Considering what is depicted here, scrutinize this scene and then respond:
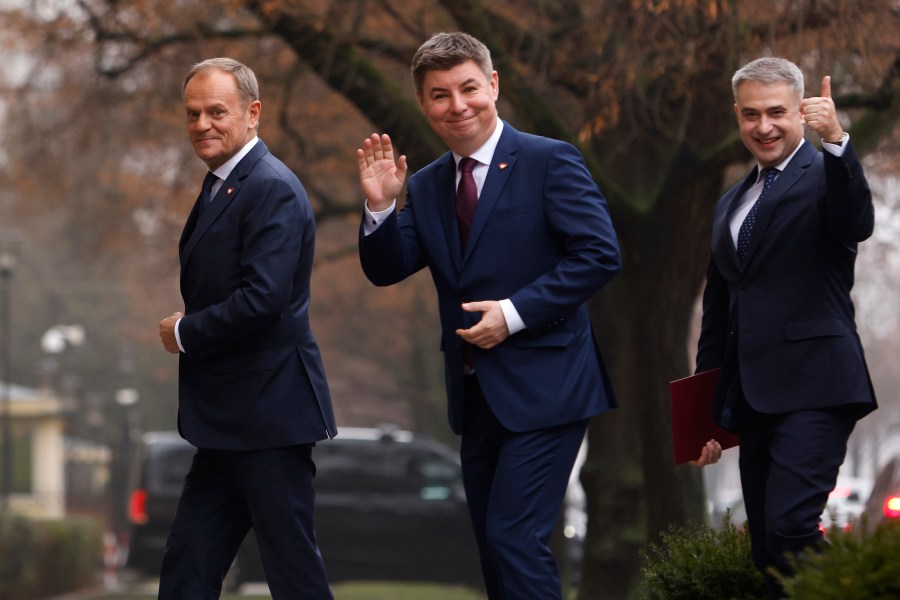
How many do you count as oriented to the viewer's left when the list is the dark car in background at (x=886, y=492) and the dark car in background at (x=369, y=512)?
0

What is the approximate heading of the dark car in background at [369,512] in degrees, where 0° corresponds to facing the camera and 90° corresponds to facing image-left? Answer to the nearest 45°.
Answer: approximately 270°

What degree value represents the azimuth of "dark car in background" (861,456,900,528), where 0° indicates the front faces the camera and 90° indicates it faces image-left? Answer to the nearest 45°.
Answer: approximately 180°

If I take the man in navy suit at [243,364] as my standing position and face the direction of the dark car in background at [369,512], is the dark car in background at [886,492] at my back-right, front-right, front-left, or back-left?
front-right

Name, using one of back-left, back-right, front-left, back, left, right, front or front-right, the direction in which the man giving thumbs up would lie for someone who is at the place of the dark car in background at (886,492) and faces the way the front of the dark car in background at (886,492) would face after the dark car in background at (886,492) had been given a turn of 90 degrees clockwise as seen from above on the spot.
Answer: right

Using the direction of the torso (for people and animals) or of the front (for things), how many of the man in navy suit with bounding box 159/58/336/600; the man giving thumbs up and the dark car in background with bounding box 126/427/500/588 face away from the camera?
0

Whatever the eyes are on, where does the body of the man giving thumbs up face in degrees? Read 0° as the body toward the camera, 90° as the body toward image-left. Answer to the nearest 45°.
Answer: approximately 45°

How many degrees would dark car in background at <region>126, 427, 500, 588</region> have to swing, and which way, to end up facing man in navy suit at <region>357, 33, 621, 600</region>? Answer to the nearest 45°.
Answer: approximately 90° to its right

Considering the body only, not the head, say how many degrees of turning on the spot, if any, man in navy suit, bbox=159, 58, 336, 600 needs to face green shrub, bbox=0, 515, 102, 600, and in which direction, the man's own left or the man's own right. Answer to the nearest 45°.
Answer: approximately 90° to the man's own right

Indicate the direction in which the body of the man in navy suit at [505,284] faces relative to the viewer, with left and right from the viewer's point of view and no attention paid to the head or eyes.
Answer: facing the viewer and to the left of the viewer

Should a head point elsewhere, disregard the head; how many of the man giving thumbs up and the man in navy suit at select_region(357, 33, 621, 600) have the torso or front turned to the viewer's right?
0

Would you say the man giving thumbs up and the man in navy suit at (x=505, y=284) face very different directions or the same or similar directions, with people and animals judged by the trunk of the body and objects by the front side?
same or similar directions

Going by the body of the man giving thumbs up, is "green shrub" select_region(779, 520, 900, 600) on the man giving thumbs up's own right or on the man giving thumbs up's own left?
on the man giving thumbs up's own left
